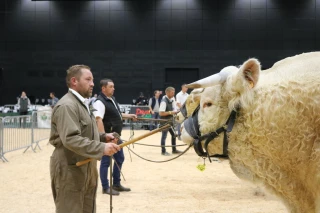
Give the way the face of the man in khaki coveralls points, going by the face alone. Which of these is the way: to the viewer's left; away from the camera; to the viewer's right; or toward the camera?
to the viewer's right

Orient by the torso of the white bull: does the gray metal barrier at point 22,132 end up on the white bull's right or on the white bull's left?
on the white bull's right

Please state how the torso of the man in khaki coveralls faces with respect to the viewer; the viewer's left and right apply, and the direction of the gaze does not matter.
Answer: facing to the right of the viewer

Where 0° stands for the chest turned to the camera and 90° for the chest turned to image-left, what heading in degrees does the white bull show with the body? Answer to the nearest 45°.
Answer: approximately 90°
